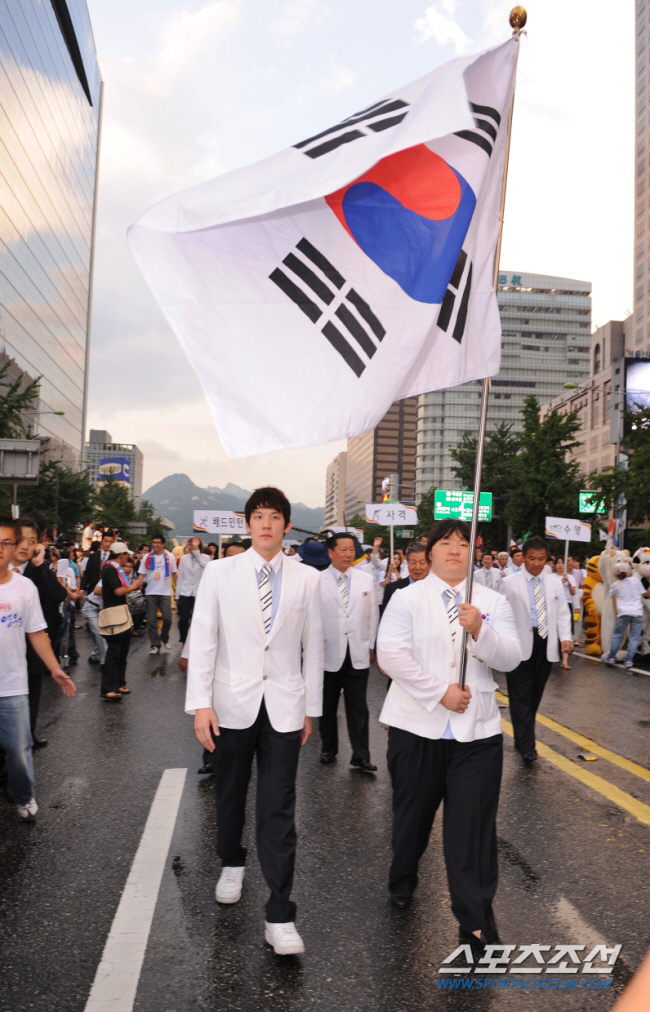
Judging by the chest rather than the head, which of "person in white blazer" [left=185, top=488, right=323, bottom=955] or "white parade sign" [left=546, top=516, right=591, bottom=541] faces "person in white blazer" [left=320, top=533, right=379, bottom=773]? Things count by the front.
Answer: the white parade sign

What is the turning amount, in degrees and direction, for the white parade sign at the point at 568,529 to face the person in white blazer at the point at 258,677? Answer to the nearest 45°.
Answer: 0° — it already faces them

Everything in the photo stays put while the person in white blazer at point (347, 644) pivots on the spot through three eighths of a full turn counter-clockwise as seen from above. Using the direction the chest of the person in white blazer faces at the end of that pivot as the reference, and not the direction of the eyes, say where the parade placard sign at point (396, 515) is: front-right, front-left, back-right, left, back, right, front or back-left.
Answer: front-left

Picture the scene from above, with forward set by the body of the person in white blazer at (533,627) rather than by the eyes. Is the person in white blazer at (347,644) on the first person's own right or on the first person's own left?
on the first person's own right

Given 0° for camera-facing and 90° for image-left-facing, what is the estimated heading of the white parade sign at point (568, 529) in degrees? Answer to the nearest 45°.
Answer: approximately 0°

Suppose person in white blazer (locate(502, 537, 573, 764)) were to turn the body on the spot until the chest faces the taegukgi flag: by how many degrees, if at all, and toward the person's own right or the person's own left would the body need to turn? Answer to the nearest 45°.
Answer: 0° — they already face it
